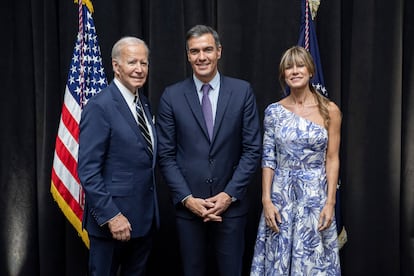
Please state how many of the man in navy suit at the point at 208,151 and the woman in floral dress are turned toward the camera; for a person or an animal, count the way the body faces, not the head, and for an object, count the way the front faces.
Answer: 2

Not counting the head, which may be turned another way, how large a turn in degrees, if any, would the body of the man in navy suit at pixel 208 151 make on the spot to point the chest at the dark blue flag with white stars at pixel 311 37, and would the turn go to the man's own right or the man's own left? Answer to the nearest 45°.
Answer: approximately 135° to the man's own left

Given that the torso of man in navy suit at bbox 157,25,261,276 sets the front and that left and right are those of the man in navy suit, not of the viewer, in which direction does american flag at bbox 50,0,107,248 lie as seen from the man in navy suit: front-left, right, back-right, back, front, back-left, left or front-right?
back-right

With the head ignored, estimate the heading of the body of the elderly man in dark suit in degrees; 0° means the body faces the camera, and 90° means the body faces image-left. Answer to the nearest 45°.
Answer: approximately 315°

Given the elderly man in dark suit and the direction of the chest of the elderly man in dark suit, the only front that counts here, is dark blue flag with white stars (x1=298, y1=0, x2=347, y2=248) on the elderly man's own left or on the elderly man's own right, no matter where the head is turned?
on the elderly man's own left

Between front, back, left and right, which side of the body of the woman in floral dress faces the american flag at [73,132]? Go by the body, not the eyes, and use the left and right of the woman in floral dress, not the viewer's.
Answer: right

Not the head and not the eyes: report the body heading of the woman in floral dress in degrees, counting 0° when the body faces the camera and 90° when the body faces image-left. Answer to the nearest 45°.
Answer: approximately 0°
